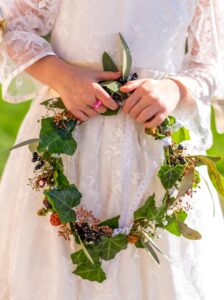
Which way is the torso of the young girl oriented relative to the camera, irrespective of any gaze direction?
toward the camera
